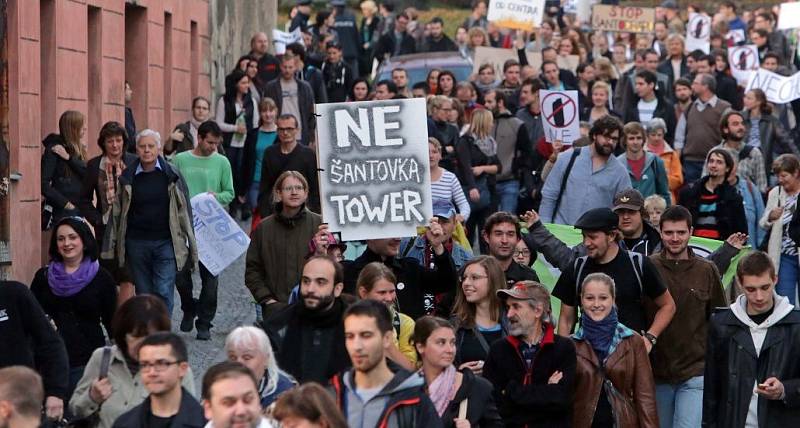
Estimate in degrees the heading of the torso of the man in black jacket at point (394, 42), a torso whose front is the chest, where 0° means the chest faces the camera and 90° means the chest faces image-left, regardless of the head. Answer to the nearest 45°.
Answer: approximately 0°

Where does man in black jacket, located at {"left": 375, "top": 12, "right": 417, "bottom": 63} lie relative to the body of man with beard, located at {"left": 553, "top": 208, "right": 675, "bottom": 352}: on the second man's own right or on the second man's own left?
on the second man's own right

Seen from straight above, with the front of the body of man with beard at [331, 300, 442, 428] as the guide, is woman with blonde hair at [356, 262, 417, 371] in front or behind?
behind

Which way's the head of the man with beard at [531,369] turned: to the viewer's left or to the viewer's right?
to the viewer's left
